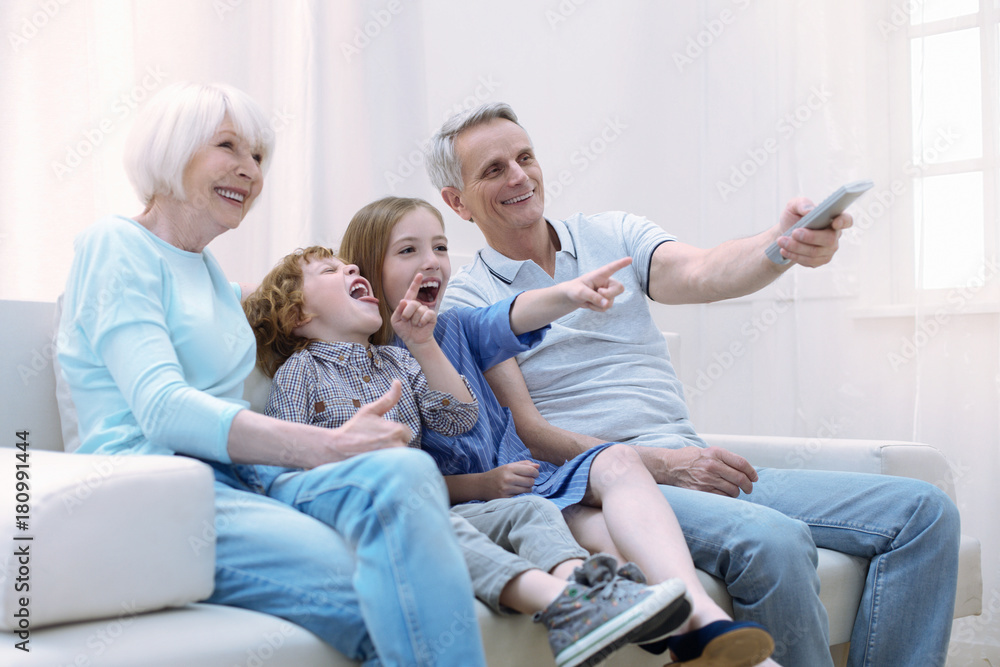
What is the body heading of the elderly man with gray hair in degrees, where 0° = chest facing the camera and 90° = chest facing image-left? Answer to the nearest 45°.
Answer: approximately 315°

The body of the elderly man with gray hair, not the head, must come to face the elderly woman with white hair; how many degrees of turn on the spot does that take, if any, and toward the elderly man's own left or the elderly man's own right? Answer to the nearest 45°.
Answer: approximately 90° to the elderly man's own right

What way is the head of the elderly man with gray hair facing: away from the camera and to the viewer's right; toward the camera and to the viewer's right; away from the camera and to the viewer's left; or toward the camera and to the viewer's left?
toward the camera and to the viewer's right

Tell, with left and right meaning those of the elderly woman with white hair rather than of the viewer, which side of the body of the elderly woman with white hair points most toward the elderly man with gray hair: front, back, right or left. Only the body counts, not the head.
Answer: left
